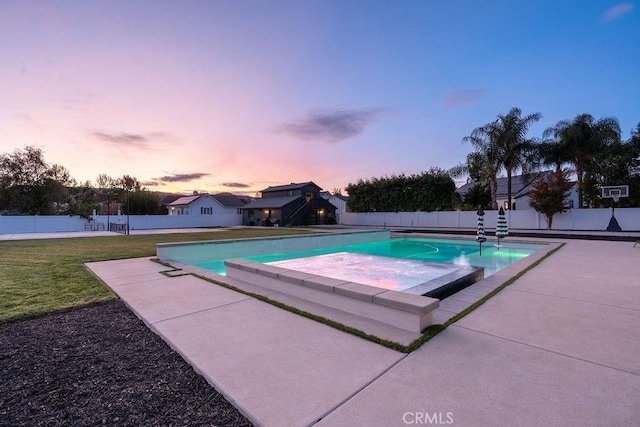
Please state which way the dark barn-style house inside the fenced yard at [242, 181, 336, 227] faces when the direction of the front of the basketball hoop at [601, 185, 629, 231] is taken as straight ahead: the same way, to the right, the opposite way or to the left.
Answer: to the left

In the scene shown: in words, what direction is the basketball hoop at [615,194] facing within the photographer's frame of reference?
facing the viewer

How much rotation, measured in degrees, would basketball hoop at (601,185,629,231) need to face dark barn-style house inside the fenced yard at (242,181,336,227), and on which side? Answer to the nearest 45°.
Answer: approximately 90° to its right

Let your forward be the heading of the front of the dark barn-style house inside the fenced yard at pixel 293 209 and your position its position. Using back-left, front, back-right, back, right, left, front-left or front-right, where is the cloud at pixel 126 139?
back

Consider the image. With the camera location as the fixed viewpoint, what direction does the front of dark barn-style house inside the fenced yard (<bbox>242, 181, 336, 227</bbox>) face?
facing the viewer and to the right of the viewer

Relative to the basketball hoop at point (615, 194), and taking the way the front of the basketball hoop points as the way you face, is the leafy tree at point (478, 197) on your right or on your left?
on your right
